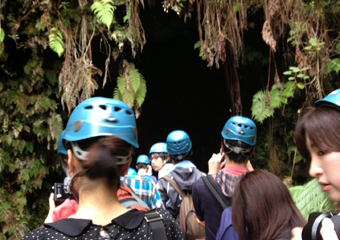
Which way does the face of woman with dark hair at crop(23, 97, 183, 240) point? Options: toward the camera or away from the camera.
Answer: away from the camera

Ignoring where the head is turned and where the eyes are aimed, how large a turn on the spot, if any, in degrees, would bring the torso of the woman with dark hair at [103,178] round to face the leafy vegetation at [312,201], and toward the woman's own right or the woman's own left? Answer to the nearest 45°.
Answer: approximately 45° to the woman's own right

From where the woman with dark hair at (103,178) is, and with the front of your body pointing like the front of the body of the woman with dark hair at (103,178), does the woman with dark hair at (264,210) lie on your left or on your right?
on your right

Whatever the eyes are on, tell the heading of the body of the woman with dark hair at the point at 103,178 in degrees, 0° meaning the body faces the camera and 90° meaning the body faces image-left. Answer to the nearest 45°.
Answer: approximately 180°

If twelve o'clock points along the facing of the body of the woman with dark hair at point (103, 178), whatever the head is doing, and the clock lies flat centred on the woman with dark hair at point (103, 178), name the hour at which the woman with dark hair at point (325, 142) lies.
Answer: the woman with dark hair at point (325, 142) is roughly at 4 o'clock from the woman with dark hair at point (103, 178).
